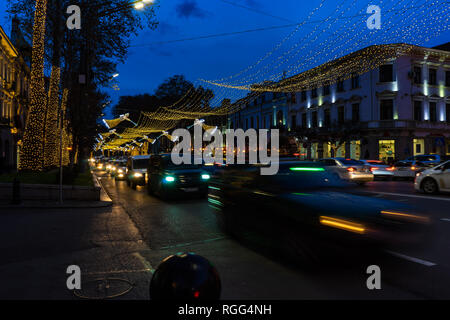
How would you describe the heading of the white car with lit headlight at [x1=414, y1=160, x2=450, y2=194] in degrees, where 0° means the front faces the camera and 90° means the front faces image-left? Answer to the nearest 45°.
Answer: approximately 90°

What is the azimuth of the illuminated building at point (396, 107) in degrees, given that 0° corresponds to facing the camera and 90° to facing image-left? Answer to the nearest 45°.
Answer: approximately 45°

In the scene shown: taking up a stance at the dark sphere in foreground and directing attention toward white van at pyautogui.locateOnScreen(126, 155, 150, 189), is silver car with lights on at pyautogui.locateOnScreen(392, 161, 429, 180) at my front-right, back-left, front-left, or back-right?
front-right

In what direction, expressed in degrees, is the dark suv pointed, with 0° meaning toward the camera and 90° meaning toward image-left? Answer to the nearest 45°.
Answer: approximately 315°

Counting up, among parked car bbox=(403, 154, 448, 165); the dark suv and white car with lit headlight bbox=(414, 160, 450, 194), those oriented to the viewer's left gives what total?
2

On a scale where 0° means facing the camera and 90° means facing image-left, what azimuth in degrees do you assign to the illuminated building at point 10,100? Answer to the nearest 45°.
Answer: approximately 270°

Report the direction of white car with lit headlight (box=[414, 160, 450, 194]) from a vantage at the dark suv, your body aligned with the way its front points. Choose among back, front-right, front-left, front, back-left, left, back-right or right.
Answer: front-left

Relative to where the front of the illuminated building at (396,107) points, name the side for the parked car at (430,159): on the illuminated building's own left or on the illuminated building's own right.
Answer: on the illuminated building's own left

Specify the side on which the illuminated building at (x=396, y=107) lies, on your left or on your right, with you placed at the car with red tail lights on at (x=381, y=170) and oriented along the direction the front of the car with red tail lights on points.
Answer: on your right

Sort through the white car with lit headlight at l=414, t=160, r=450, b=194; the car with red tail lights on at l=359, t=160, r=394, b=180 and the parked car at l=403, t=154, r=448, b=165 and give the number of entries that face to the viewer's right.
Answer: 0
